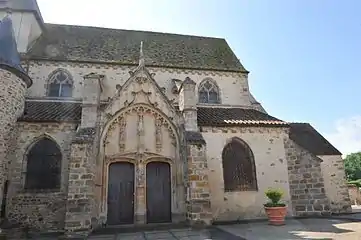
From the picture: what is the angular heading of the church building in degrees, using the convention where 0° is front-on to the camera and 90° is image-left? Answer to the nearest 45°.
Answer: approximately 0°

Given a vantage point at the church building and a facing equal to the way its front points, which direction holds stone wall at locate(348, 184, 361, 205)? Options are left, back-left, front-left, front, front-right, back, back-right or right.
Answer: back-left
